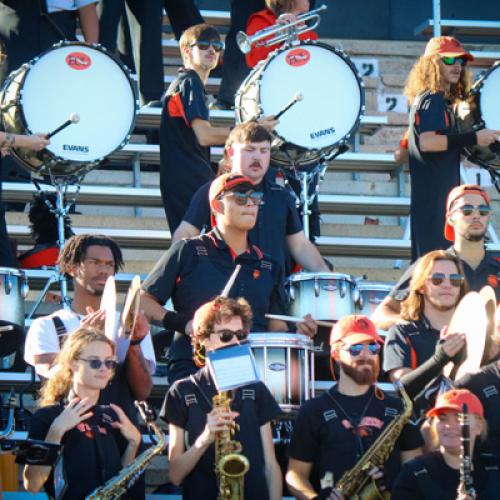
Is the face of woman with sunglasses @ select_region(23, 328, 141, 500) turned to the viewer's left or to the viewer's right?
to the viewer's right

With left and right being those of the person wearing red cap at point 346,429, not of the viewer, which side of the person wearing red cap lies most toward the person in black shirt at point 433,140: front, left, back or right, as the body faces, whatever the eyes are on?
back

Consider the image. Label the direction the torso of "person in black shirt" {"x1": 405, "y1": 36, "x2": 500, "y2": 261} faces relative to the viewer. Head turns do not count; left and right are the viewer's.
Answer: facing to the right of the viewer

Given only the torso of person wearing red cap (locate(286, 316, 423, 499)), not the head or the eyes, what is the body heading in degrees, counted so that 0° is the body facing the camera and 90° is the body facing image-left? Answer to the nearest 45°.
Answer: approximately 0°

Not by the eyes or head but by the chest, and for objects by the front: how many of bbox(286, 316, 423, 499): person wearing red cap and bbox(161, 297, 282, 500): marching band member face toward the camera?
2

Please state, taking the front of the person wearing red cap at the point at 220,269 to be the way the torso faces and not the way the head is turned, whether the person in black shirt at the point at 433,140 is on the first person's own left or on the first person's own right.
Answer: on the first person's own left

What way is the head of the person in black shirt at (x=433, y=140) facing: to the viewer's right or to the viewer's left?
to the viewer's right

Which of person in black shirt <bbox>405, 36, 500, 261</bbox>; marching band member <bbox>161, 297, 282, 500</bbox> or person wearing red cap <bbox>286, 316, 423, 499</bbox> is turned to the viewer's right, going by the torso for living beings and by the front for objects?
the person in black shirt
